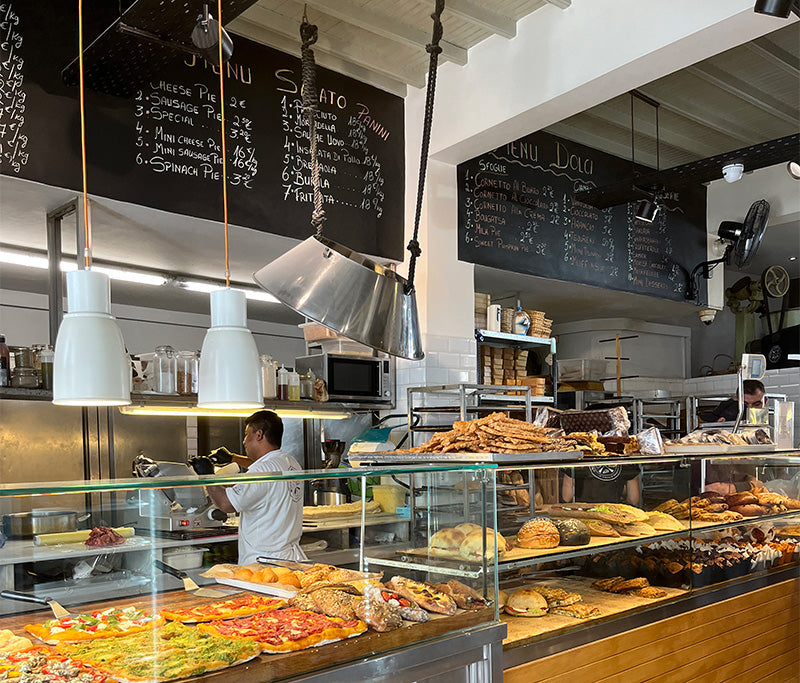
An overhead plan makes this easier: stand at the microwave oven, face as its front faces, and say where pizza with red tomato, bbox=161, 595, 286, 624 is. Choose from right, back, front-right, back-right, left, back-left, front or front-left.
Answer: front-right

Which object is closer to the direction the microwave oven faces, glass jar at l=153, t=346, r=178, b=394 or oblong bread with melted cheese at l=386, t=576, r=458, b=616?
the oblong bread with melted cheese

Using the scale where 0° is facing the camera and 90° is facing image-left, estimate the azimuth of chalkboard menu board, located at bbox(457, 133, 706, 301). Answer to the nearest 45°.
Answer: approximately 315°

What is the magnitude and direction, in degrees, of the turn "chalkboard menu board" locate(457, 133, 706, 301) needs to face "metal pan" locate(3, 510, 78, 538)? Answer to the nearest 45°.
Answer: approximately 45° to its right

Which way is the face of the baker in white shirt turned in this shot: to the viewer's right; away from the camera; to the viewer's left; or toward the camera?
to the viewer's left

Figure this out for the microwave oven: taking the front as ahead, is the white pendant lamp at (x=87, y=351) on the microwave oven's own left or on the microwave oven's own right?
on the microwave oven's own right

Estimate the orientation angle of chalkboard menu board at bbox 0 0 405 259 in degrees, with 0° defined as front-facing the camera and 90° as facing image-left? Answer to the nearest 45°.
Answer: approximately 315°
